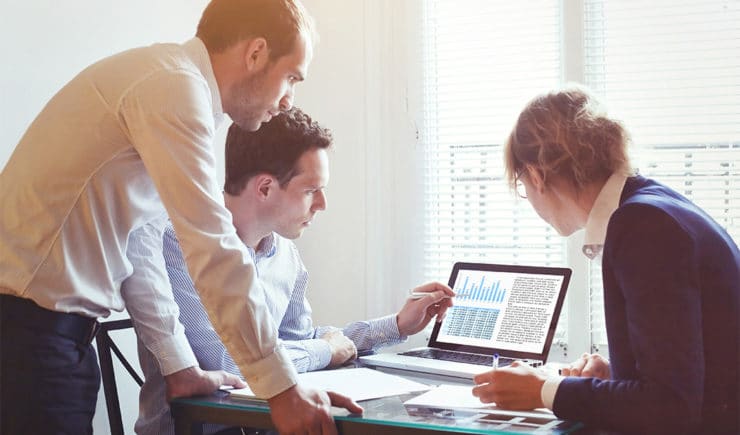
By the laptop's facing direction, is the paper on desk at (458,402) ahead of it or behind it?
ahead

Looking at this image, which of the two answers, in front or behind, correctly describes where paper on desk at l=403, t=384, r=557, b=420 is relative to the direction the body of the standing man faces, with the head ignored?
in front

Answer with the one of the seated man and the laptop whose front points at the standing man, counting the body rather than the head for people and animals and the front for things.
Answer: the laptop

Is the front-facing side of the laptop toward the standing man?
yes

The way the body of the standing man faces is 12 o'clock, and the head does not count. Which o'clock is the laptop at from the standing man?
The laptop is roughly at 11 o'clock from the standing man.

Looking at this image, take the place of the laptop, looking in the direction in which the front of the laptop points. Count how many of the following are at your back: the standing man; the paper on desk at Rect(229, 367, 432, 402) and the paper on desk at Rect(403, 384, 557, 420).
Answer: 0

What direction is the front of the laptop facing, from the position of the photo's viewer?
facing the viewer and to the left of the viewer

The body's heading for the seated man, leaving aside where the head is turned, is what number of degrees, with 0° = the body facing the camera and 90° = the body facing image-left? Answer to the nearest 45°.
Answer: approximately 270°

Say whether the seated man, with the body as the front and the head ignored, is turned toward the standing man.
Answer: no

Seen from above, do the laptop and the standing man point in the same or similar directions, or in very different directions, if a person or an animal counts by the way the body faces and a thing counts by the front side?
very different directions

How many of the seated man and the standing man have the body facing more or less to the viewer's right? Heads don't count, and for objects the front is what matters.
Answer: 2

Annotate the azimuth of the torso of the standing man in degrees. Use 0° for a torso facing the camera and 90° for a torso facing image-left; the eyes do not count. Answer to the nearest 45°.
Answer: approximately 270°

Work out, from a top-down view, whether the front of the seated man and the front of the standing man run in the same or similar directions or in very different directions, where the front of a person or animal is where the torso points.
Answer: same or similar directions

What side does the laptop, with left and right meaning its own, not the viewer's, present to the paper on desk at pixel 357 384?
front

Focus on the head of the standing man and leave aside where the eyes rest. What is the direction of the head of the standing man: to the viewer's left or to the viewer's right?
to the viewer's right

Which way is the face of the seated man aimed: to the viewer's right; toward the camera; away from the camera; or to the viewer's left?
to the viewer's right

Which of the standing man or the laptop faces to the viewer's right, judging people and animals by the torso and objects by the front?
the standing man
